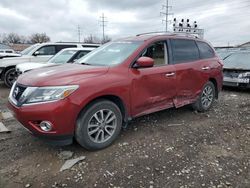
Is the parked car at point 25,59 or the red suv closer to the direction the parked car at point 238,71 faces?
the red suv

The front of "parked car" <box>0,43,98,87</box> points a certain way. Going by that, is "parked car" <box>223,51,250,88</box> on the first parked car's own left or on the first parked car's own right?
on the first parked car's own left

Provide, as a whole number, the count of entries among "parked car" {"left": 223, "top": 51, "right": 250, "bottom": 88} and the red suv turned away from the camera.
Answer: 0

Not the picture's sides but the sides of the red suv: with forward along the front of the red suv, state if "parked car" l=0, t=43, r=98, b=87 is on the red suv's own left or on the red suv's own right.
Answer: on the red suv's own right

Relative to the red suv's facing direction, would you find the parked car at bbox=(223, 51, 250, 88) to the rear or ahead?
to the rear

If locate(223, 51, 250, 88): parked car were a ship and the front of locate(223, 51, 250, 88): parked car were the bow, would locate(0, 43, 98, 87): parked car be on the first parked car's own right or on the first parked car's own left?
on the first parked car's own right

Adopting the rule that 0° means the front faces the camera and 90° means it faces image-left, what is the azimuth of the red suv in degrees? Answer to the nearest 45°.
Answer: approximately 45°
